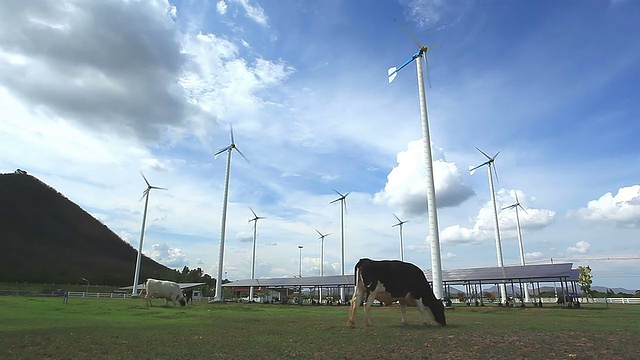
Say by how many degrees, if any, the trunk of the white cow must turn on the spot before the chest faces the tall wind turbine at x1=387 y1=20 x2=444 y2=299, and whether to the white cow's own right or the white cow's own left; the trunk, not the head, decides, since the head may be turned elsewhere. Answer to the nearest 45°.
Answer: approximately 45° to the white cow's own left

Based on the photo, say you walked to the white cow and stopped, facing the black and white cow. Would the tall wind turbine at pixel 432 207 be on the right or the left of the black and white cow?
left

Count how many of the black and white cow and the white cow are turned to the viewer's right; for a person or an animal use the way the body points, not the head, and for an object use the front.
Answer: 2

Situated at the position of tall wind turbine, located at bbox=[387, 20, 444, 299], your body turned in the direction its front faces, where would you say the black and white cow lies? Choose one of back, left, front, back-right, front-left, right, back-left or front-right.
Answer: front-right

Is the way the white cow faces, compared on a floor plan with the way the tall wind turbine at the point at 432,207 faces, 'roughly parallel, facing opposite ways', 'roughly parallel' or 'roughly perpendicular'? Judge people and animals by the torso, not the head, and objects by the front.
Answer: roughly perpendicular

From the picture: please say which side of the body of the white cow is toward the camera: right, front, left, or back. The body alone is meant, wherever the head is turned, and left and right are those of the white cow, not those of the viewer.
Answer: right

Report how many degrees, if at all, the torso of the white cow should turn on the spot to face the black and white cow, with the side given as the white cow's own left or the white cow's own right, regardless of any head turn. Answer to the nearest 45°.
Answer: approximately 90° to the white cow's own right

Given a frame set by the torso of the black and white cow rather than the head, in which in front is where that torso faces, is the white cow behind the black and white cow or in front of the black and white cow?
behind

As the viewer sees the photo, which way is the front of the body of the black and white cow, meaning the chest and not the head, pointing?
to the viewer's right

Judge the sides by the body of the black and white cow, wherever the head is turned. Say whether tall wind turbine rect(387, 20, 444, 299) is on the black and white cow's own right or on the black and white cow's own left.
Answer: on the black and white cow's own left

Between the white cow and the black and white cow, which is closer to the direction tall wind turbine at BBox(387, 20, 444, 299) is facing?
the black and white cow
